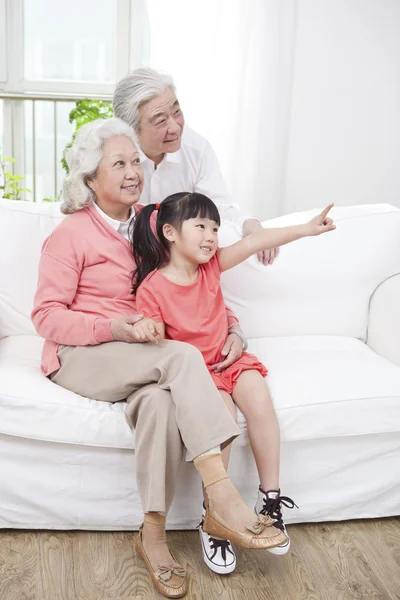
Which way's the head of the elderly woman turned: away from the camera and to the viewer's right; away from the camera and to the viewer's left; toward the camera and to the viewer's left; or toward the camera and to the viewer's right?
toward the camera and to the viewer's right

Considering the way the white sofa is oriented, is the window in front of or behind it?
behind

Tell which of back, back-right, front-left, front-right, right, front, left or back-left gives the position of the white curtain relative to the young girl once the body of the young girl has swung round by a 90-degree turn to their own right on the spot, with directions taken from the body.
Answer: back-right

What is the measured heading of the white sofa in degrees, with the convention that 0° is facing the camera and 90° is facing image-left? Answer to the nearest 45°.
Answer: approximately 0°

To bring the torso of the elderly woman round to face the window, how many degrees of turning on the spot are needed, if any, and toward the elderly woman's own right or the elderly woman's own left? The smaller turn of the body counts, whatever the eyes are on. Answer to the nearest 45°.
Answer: approximately 135° to the elderly woman's own left

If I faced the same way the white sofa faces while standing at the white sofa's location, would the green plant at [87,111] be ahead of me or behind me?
behind

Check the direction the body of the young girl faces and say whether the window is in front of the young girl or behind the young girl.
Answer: behind

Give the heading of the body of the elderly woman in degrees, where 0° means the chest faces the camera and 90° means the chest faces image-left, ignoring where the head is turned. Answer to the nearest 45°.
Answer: approximately 315°

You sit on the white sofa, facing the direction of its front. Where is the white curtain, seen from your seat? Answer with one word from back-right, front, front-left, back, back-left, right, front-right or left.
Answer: back

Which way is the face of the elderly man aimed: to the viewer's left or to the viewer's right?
to the viewer's right
